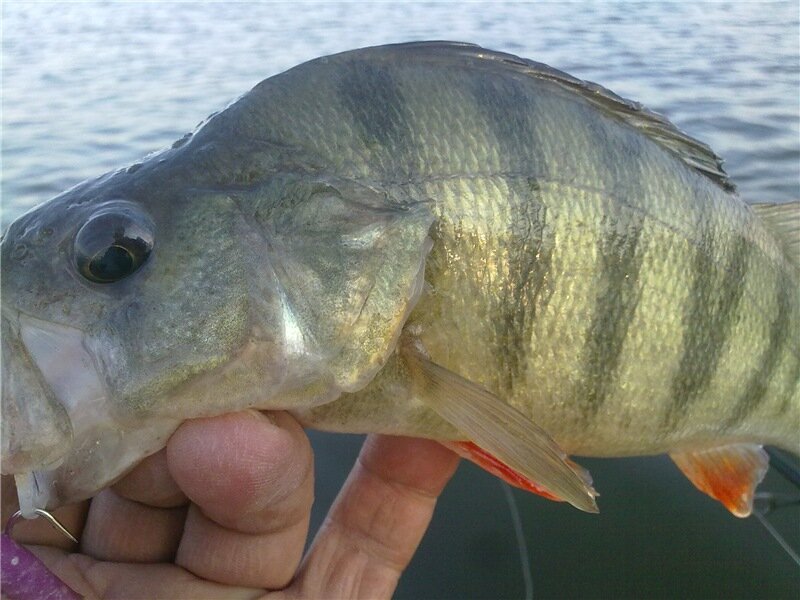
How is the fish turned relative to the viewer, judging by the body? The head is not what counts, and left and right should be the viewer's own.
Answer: facing to the left of the viewer
